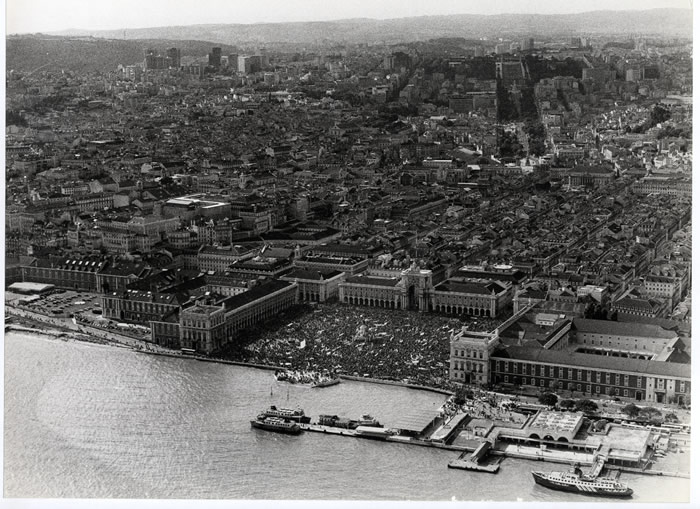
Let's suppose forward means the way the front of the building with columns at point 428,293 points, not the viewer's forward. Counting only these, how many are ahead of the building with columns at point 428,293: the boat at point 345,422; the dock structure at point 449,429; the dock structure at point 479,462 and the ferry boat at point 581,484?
4

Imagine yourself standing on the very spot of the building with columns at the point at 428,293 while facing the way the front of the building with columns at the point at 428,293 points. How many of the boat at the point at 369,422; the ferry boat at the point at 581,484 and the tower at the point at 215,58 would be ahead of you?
2

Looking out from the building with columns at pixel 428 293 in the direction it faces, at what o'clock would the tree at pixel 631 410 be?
The tree is roughly at 11 o'clock from the building with columns.

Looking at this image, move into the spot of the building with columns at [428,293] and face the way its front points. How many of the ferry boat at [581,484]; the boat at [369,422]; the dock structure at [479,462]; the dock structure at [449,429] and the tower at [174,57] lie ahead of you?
4

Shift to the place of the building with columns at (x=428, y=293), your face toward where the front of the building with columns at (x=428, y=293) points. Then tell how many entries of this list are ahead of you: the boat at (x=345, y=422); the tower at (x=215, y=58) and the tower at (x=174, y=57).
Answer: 1

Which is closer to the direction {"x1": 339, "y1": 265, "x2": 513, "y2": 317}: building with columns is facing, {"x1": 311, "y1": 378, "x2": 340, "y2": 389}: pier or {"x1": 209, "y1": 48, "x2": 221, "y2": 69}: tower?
the pier

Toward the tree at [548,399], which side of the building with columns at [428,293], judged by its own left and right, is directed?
front

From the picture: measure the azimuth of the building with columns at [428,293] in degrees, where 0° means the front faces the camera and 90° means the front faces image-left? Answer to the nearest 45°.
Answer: approximately 0°

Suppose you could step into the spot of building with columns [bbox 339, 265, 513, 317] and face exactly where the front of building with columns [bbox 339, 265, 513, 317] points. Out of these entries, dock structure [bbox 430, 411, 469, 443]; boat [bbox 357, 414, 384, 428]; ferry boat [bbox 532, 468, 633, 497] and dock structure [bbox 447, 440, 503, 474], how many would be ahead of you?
4

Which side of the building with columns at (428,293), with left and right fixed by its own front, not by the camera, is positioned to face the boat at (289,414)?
front

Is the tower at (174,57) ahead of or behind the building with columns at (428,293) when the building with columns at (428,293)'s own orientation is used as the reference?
behind

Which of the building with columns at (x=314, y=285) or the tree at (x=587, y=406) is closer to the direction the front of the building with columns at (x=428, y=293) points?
the tree
